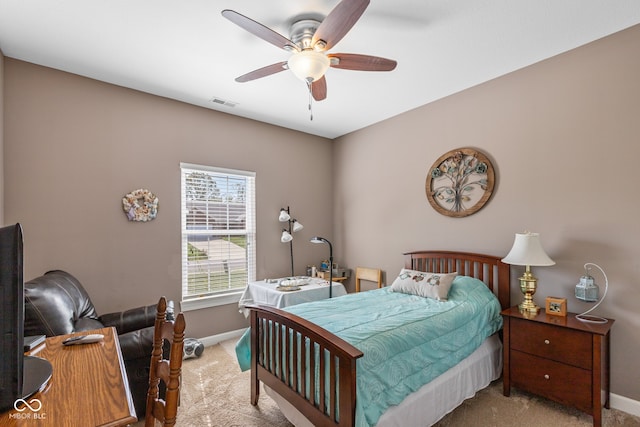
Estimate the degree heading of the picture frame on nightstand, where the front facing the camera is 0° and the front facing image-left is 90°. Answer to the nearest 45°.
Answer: approximately 45°

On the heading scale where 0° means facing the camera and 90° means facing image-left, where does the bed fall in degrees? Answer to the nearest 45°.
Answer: approximately 45°

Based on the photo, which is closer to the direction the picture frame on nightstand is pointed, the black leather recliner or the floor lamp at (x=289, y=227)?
the black leather recliner
